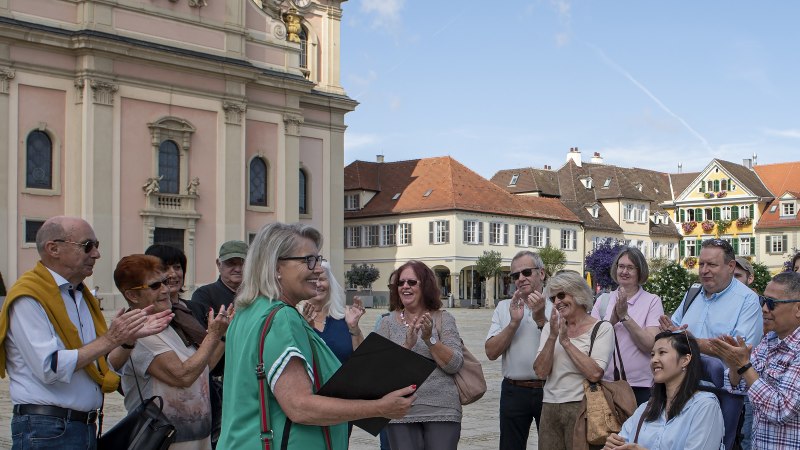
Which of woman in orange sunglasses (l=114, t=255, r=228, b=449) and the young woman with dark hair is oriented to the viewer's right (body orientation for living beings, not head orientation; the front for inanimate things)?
the woman in orange sunglasses

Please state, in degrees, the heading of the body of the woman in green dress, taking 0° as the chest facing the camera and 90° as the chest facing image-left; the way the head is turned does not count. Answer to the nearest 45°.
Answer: approximately 270°

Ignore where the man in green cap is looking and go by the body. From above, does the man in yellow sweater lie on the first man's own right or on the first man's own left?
on the first man's own right

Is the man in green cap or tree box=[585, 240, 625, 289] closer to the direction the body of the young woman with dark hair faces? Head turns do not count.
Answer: the man in green cap

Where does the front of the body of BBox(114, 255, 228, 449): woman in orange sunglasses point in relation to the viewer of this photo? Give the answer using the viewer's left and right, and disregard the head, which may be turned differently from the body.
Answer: facing to the right of the viewer

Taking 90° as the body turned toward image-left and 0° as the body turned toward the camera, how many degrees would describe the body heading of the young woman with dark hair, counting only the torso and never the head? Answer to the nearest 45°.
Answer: approximately 45°

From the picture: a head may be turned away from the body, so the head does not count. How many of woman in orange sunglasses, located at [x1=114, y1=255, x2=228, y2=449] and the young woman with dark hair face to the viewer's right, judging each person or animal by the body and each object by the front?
1

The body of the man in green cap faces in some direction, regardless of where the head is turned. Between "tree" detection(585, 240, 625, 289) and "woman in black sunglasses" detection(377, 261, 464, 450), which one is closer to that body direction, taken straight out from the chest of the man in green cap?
the woman in black sunglasses

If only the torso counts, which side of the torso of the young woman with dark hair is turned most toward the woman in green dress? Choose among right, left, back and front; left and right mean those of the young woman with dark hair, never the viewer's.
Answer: front

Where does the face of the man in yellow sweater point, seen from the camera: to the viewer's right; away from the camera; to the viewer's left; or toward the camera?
to the viewer's right

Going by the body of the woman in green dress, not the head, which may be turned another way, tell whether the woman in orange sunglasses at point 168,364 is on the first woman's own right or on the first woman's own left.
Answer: on the first woman's own left
